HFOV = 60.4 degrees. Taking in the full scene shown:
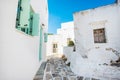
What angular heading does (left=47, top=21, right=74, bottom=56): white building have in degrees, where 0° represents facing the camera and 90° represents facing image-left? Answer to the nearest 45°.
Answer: approximately 0°

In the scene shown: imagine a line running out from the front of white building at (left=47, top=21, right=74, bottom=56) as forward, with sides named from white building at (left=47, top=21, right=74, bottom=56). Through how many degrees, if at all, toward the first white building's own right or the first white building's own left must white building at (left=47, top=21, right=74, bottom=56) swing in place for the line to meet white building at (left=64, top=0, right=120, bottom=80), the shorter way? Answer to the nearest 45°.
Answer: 0° — it already faces it
